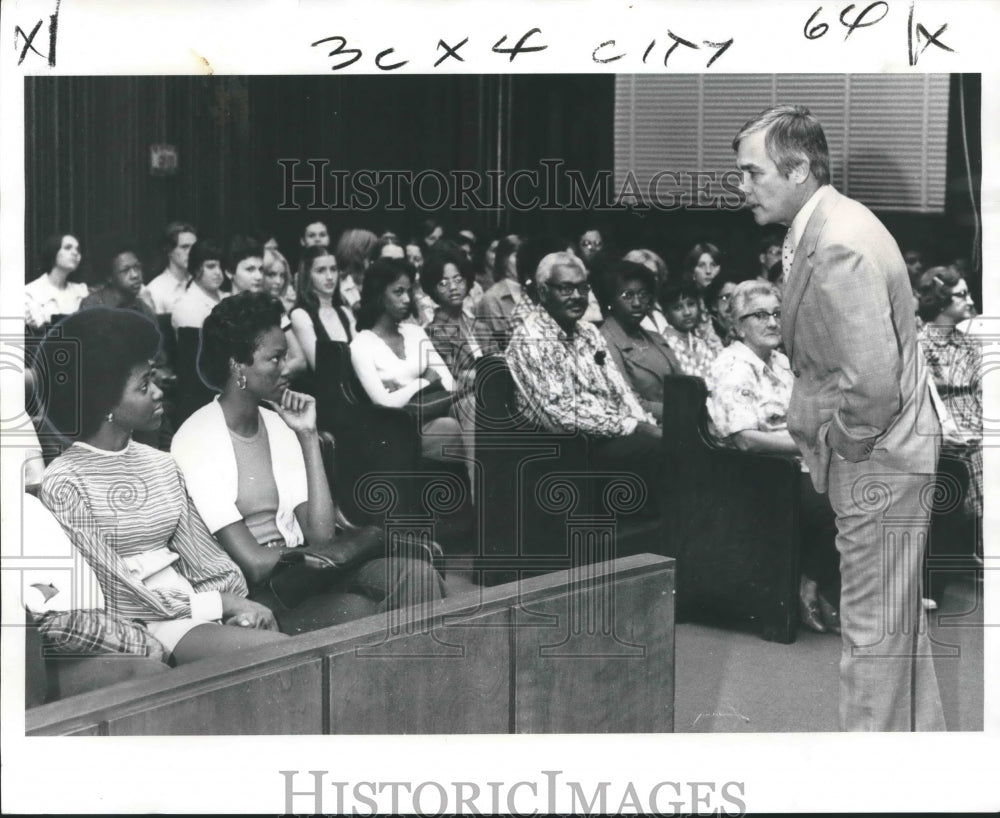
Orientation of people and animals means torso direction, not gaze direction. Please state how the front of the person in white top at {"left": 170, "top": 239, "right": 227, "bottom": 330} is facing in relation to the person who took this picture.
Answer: facing the viewer and to the right of the viewer

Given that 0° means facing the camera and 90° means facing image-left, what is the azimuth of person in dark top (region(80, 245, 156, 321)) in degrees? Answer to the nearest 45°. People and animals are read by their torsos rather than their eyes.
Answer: approximately 315°

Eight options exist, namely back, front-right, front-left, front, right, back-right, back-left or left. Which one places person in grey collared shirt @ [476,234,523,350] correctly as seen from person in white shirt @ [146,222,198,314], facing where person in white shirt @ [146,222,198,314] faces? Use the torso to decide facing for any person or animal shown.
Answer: front-left

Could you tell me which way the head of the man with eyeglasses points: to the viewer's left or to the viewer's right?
to the viewer's right

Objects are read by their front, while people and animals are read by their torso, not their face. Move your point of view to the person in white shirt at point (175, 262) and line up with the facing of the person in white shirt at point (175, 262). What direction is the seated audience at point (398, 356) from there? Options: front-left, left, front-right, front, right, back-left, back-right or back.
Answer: front-left

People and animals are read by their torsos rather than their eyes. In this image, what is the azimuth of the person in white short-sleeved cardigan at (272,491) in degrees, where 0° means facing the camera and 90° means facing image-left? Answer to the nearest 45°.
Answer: approximately 315°

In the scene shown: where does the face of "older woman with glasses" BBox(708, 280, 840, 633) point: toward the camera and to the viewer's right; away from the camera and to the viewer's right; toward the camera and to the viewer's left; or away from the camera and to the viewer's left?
toward the camera and to the viewer's right

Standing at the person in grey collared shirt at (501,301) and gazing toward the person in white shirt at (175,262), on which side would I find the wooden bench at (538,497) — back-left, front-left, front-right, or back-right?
back-left
